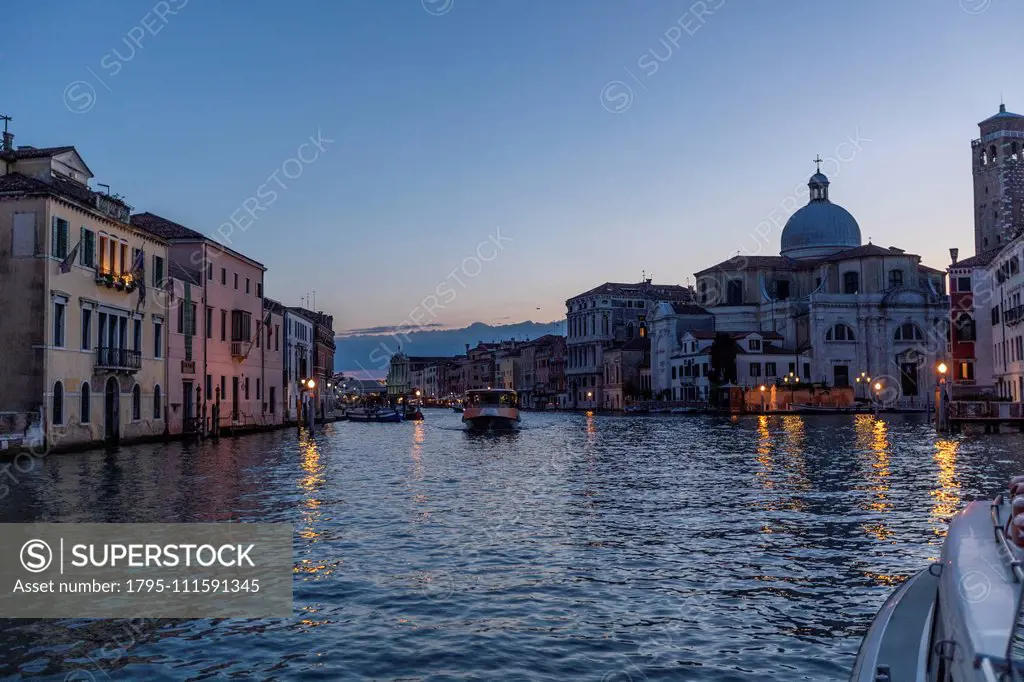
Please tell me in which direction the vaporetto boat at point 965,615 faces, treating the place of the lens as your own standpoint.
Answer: facing away from the viewer

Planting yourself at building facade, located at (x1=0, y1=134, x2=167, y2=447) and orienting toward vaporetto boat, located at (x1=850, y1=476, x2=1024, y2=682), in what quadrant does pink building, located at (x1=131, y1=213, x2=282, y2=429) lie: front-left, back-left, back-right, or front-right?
back-left

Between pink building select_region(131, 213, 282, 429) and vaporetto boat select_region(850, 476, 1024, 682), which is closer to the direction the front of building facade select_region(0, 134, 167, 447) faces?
the vaporetto boat

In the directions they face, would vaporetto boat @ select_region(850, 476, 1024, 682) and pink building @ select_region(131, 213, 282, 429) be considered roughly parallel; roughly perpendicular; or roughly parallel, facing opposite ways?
roughly perpendicular

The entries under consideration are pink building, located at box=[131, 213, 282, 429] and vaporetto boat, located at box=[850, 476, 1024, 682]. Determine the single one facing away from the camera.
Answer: the vaporetto boat

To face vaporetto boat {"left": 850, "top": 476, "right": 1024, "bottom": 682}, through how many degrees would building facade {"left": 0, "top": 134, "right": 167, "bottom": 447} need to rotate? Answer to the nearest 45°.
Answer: approximately 45° to its right

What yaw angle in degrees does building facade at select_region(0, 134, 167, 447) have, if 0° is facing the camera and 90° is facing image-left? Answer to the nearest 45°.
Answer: approximately 315°

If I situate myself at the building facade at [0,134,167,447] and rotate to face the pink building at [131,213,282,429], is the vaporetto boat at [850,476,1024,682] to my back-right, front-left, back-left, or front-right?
back-right

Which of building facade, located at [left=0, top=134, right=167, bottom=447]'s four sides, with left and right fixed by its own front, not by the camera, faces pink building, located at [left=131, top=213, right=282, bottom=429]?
left

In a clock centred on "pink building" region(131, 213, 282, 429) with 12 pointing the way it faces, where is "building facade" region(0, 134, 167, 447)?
The building facade is roughly at 2 o'clock from the pink building.

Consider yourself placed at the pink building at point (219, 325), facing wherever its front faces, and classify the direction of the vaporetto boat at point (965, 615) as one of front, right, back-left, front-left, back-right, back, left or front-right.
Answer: front-right
